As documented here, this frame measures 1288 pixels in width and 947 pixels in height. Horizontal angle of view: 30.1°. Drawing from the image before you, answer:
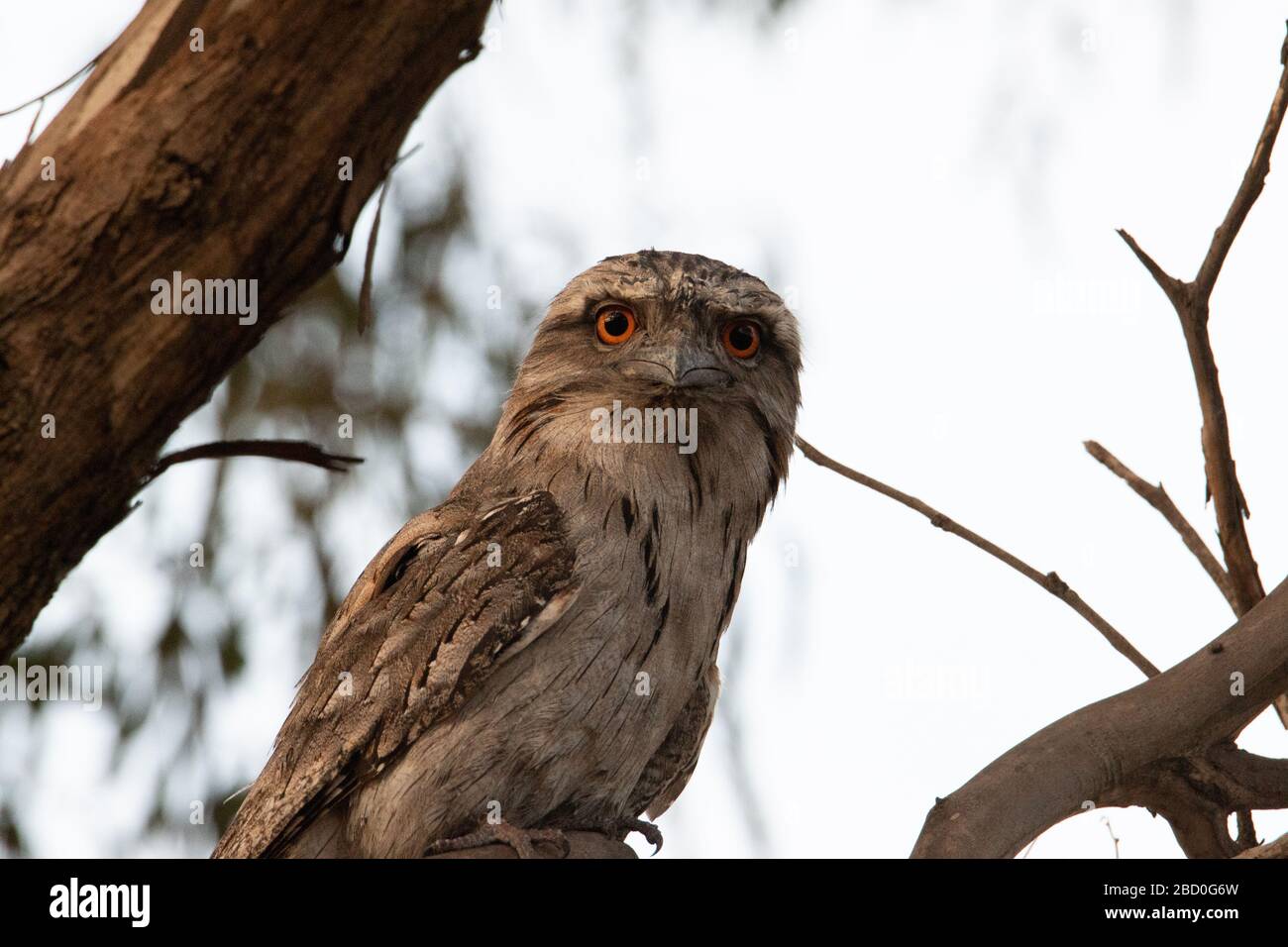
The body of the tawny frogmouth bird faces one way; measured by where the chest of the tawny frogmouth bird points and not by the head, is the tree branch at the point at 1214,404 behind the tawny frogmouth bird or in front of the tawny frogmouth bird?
in front

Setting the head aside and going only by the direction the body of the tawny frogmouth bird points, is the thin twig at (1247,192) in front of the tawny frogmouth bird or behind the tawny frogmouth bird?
in front

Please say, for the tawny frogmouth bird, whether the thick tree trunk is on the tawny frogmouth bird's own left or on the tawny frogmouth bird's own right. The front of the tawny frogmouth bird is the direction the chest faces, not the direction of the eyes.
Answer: on the tawny frogmouth bird's own right

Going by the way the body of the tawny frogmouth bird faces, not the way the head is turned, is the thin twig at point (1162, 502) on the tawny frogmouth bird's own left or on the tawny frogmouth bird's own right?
on the tawny frogmouth bird's own left

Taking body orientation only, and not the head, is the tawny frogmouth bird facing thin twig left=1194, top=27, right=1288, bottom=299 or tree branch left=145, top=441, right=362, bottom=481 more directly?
the thin twig

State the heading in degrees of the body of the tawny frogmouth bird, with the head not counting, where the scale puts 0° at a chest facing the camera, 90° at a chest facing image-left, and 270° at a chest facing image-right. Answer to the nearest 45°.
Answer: approximately 315°

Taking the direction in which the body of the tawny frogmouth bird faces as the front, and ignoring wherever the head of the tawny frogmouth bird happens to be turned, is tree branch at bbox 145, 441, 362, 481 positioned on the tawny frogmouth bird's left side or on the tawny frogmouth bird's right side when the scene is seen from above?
on the tawny frogmouth bird's right side

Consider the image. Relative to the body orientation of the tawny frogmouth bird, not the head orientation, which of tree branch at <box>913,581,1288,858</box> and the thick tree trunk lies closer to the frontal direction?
the tree branch

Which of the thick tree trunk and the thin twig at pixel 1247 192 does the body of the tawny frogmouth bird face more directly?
the thin twig
